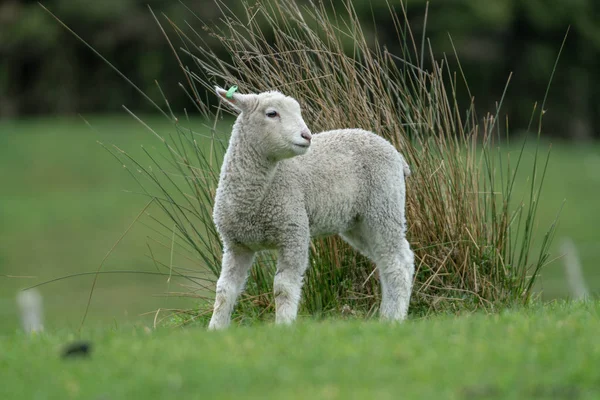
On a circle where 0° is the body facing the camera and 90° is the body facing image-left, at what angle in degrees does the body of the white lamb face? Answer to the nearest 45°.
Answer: approximately 45°

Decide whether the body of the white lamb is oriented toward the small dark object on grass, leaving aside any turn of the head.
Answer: yes

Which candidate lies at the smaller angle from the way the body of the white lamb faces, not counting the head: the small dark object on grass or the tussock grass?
the small dark object on grass

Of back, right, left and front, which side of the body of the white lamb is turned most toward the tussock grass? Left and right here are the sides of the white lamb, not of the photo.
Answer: back
